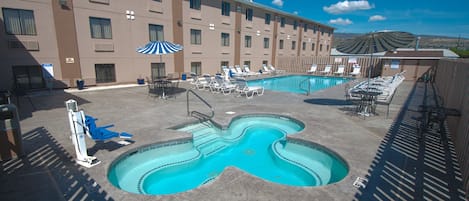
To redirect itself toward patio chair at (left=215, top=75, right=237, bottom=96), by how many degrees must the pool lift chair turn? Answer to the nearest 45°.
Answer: approximately 45° to its left

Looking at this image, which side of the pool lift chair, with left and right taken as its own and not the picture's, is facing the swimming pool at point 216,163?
front

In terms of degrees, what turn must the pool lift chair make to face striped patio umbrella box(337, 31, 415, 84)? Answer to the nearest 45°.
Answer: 0° — it already faces it

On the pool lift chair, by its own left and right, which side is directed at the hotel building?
left

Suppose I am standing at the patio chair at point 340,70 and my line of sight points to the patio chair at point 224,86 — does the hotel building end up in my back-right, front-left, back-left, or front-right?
front-right

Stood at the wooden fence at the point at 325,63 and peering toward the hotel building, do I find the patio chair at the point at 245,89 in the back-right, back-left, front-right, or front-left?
front-left

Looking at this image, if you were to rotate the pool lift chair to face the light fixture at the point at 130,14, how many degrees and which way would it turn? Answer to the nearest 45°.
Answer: approximately 90° to its left

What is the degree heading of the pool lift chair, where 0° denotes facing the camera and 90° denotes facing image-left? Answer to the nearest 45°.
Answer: approximately 270°

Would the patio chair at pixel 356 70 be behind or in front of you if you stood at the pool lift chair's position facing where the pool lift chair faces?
in front

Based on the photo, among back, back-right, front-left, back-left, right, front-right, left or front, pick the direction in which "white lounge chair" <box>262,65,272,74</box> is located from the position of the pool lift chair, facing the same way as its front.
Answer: front-left

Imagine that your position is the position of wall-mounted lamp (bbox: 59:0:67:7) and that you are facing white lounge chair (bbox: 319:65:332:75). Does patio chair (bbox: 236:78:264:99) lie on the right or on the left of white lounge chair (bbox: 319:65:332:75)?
right

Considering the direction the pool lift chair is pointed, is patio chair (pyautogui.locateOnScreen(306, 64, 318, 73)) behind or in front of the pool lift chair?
in front

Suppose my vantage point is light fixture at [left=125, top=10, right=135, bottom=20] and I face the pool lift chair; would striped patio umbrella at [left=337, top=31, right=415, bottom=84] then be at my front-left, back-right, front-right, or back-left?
front-left

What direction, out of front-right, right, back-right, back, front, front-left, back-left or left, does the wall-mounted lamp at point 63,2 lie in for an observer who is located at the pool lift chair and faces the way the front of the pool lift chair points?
left
